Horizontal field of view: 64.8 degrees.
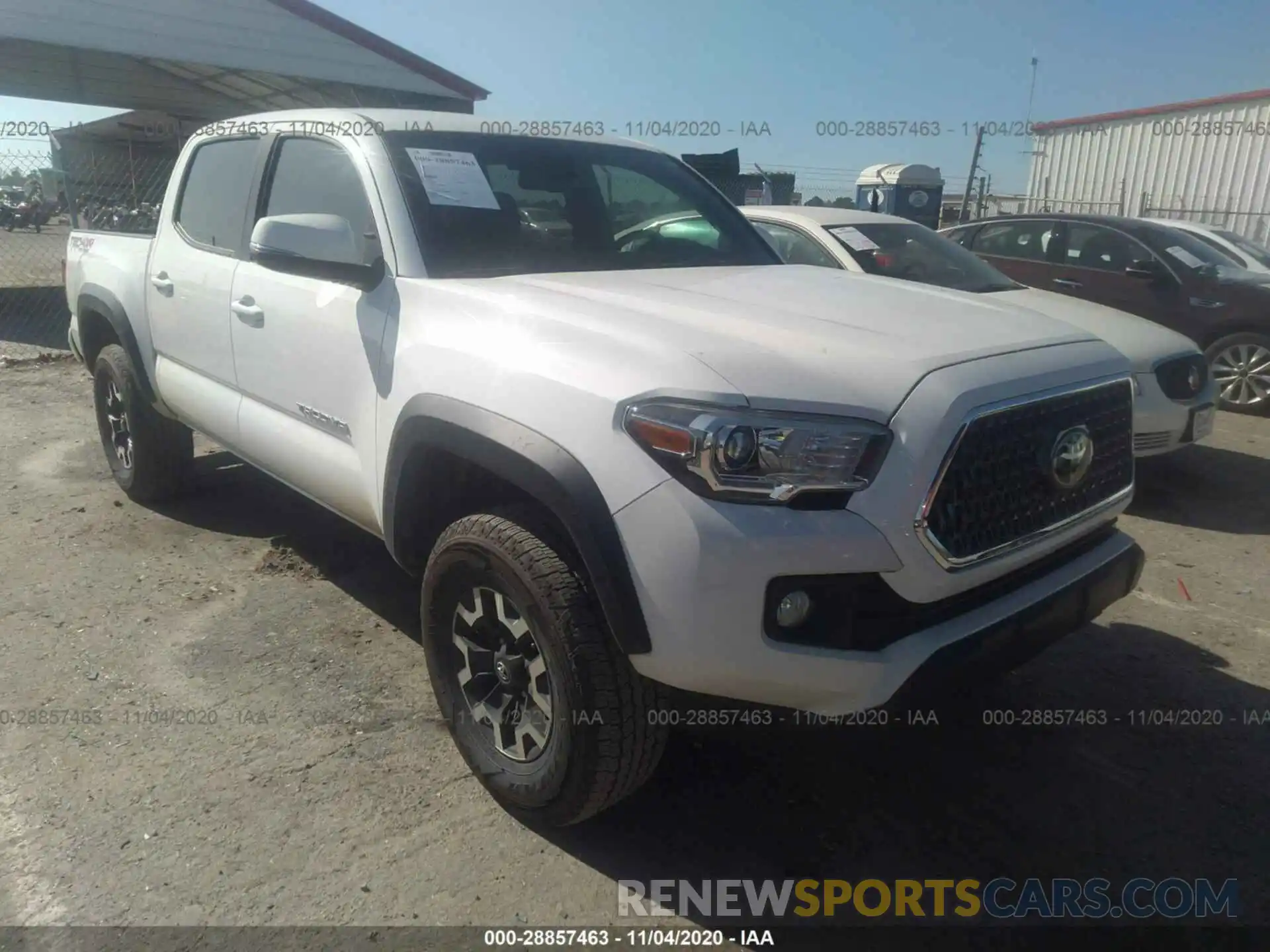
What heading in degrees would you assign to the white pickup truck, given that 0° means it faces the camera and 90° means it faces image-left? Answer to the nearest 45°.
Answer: approximately 315°

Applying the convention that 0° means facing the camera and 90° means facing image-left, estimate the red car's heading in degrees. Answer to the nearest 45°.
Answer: approximately 315°

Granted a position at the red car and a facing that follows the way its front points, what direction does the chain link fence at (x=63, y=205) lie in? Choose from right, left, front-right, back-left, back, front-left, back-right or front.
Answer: back-right

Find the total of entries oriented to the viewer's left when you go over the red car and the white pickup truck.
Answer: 0

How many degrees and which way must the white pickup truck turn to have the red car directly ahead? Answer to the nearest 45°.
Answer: approximately 90° to its left

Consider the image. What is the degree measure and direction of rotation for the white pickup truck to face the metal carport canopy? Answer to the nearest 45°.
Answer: approximately 180°

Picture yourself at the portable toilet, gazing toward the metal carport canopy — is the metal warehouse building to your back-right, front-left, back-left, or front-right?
back-left

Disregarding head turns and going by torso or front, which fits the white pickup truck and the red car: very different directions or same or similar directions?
same or similar directions

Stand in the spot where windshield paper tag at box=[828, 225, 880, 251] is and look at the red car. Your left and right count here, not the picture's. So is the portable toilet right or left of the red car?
left

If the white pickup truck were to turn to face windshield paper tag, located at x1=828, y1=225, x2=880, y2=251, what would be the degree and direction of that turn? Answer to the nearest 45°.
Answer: approximately 135° to its left

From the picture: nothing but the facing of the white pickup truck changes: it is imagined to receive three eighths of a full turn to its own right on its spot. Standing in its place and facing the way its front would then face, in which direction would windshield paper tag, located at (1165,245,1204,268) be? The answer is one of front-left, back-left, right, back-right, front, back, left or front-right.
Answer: back-right

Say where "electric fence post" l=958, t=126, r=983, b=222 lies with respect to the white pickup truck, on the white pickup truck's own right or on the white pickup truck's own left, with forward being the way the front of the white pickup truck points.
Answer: on the white pickup truck's own left
